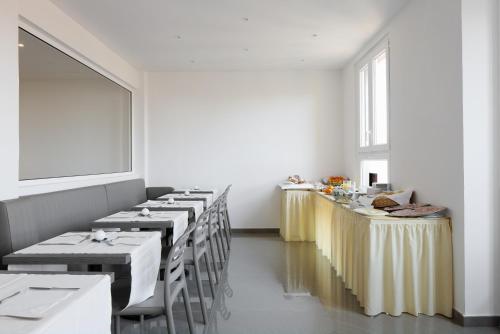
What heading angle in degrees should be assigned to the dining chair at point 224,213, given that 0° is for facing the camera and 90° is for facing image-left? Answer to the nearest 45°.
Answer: approximately 90°

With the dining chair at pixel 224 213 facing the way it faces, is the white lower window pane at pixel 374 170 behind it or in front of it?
behind

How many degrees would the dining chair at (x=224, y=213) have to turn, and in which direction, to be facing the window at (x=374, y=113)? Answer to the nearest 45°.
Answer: approximately 180°

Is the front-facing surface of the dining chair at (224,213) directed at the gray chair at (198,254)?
no

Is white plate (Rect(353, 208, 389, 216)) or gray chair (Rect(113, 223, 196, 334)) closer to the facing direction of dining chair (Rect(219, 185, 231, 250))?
the gray chair

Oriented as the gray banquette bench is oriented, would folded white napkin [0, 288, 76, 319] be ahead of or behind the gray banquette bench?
ahead

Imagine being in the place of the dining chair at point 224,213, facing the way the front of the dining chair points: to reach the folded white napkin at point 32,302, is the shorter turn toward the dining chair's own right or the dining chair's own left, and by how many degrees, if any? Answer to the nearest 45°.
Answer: approximately 90° to the dining chair's own left

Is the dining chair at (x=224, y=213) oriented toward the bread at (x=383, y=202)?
no

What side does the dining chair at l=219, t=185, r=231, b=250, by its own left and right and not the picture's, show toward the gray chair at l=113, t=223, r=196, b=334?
left

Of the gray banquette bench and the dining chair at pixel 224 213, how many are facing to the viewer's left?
1

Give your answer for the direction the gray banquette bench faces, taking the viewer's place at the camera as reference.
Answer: facing the viewer and to the right of the viewer

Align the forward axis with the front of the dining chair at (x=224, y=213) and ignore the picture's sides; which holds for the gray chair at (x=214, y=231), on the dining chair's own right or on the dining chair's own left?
on the dining chair's own left
